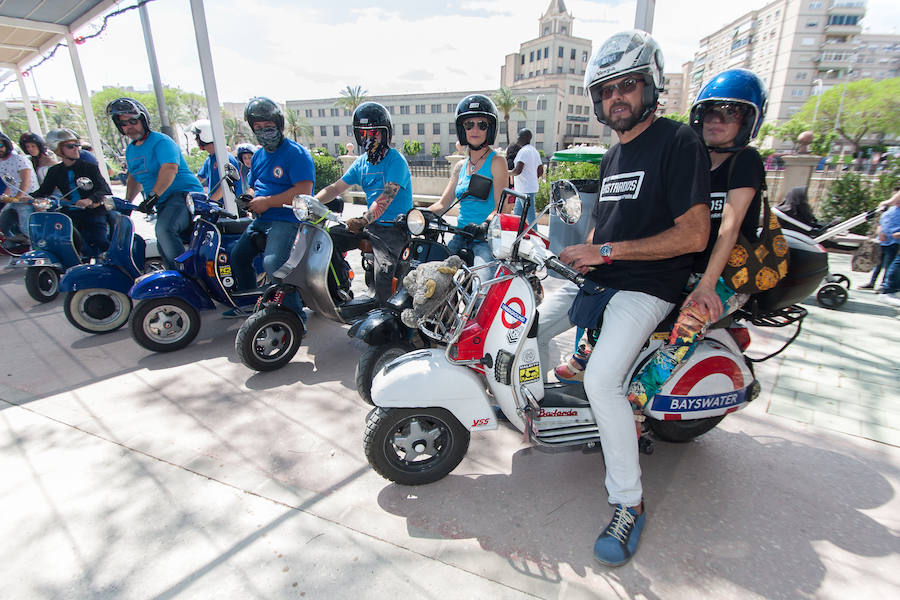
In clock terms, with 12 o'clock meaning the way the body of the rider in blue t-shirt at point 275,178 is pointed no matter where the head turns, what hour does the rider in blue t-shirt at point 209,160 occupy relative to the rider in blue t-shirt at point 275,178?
the rider in blue t-shirt at point 209,160 is roughly at 4 o'clock from the rider in blue t-shirt at point 275,178.

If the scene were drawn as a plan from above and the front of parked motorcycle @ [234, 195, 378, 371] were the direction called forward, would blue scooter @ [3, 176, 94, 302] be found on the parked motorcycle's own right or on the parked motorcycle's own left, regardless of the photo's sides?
on the parked motorcycle's own right

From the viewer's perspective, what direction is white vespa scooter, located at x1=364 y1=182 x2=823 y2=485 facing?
to the viewer's left

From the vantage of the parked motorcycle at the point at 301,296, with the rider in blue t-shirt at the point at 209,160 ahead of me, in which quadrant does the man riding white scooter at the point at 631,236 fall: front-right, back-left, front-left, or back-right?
back-right

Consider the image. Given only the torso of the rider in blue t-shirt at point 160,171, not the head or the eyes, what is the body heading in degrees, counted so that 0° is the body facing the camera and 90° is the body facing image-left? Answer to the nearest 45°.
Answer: approximately 45°

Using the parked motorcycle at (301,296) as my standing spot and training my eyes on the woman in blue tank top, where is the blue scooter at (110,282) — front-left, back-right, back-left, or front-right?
back-left

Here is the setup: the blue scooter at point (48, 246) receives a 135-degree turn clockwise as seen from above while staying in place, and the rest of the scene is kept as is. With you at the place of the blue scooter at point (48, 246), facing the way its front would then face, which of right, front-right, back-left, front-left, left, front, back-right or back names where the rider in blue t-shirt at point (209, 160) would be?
right

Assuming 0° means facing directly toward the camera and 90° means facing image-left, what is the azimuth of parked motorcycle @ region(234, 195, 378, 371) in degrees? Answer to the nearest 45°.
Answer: approximately 45°

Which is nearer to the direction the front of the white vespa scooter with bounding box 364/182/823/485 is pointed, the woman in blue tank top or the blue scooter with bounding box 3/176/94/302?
the blue scooter
